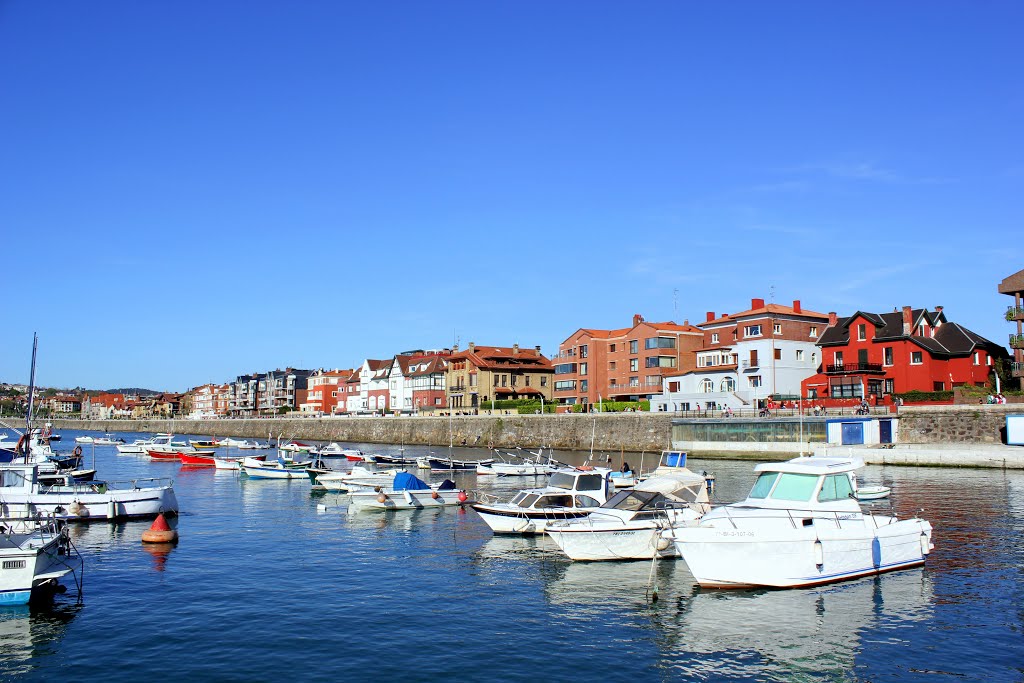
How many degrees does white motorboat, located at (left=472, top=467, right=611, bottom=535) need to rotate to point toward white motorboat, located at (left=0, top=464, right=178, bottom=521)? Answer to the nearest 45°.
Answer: approximately 45° to its right

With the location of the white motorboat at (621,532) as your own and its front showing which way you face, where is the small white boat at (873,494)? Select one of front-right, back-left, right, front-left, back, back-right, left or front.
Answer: back

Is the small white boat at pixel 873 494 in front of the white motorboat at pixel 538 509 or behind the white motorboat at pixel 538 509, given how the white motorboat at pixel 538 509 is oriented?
behind

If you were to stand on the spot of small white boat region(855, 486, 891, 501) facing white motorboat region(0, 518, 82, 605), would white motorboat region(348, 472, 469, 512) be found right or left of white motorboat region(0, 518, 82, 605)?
right

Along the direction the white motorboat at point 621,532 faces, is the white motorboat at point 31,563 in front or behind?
in front

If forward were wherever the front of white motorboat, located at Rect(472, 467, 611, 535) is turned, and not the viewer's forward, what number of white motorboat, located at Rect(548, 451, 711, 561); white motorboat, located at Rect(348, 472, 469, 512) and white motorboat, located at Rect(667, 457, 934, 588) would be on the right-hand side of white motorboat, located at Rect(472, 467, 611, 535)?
1

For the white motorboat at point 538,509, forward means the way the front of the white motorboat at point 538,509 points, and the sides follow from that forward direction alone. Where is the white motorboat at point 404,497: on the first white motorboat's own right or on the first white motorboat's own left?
on the first white motorboat's own right

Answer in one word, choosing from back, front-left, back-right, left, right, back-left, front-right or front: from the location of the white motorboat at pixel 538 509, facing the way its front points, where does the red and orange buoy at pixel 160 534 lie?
front-right
